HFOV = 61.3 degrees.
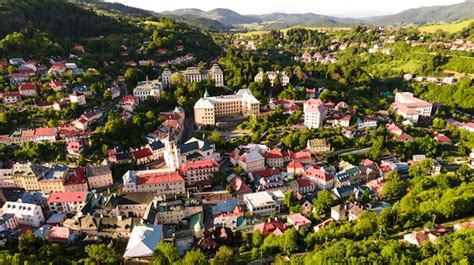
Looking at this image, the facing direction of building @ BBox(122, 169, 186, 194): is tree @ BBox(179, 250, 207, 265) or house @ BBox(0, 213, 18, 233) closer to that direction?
the tree

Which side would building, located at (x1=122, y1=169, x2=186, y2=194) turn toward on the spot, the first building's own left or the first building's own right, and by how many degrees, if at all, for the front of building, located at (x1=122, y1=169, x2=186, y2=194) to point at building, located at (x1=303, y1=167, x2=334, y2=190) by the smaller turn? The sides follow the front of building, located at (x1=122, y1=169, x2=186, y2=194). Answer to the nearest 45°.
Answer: approximately 90° to the first building's own left

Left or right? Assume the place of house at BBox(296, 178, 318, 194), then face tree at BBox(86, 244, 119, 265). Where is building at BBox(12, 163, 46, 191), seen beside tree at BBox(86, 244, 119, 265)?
right

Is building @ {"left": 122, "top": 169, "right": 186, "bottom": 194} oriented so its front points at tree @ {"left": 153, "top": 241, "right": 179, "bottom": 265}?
yes

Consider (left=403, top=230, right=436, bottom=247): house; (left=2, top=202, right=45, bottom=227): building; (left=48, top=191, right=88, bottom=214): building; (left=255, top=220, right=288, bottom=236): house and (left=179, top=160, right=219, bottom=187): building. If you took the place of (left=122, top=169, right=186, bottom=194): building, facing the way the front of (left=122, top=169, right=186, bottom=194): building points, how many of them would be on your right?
2

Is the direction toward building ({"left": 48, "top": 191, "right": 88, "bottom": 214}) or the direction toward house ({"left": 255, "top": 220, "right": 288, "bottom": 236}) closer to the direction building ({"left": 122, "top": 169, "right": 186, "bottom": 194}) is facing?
the house

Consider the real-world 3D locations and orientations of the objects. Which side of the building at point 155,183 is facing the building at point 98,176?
right

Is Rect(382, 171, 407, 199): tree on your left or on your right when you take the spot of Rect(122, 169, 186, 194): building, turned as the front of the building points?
on your left

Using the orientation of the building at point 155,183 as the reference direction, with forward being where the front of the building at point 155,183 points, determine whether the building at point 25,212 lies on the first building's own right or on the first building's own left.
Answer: on the first building's own right

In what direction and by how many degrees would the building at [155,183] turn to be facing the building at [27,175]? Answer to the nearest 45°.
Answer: approximately 90° to its right

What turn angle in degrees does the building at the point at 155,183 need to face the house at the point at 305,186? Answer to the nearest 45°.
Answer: approximately 90° to its left

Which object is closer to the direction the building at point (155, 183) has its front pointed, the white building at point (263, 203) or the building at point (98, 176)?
the white building

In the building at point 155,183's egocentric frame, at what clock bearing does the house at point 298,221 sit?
The house is roughly at 10 o'clock from the building.

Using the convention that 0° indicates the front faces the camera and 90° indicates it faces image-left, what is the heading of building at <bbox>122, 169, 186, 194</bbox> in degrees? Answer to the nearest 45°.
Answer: approximately 0°

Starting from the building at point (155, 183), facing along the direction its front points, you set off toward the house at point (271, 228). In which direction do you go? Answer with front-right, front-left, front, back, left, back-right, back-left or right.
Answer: front-left

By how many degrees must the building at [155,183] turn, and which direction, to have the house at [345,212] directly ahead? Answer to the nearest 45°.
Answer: approximately 45° to its left

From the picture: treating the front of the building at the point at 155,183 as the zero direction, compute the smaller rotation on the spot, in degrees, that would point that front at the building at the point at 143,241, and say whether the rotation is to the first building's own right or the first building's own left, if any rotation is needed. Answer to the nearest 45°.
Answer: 0° — it already faces it

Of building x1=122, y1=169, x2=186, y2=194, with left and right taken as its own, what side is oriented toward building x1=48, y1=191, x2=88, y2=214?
right
